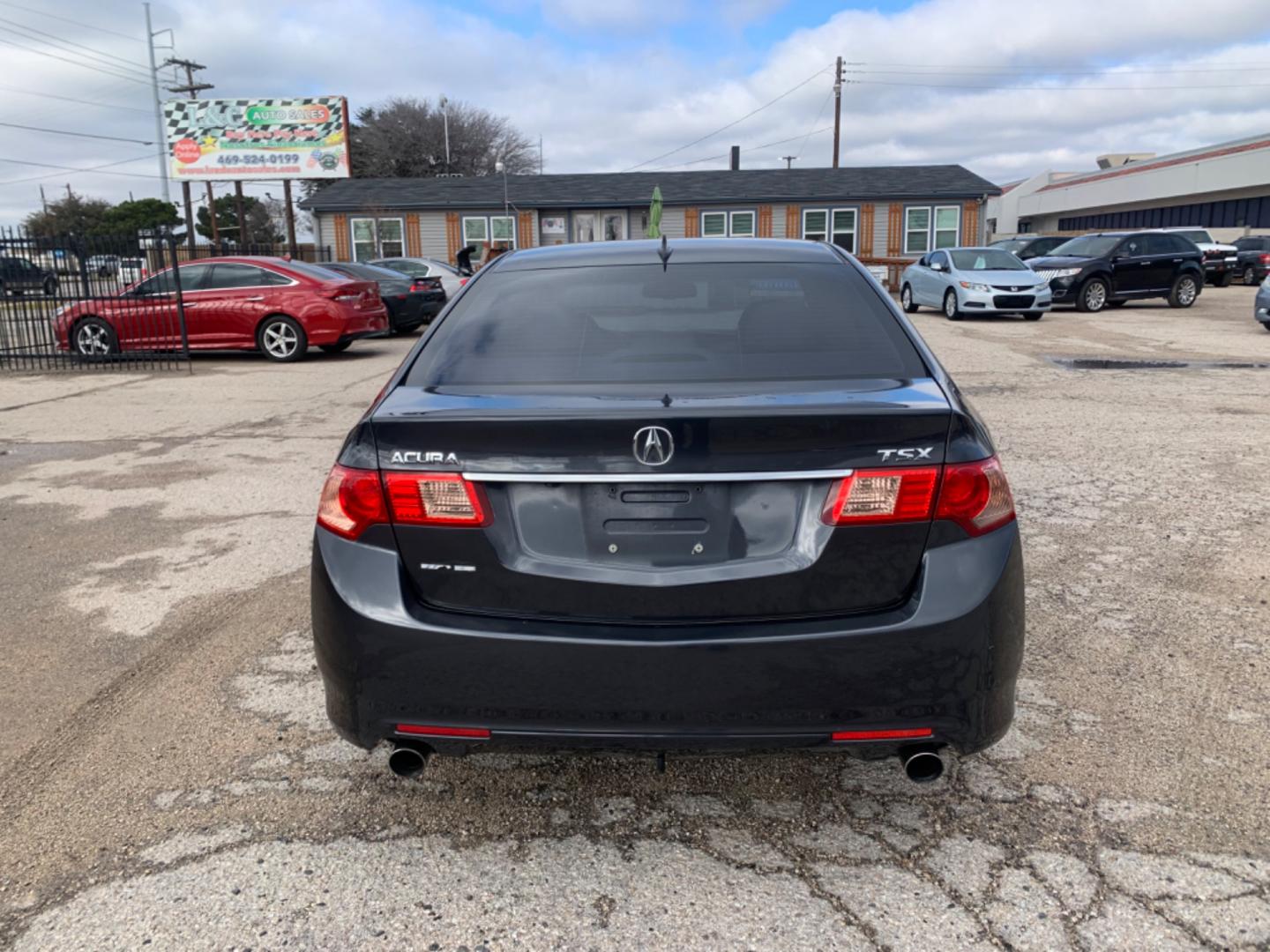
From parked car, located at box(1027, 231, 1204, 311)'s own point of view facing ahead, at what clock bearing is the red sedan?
The red sedan is roughly at 12 o'clock from the parked car.

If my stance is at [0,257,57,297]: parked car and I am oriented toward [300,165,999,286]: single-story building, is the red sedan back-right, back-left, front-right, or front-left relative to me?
front-right

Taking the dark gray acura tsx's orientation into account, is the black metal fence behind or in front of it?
in front

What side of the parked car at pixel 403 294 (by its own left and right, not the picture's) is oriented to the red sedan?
left

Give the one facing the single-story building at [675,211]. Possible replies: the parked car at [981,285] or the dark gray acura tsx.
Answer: the dark gray acura tsx

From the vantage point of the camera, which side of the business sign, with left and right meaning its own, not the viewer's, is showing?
front

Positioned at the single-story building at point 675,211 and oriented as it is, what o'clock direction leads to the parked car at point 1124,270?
The parked car is roughly at 11 o'clock from the single-story building.

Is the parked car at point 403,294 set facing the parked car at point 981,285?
no

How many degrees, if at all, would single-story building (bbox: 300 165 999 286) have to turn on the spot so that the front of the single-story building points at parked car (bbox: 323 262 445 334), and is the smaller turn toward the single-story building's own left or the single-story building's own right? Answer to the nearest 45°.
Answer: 0° — it already faces it

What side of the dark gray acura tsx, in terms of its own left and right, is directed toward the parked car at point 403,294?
front

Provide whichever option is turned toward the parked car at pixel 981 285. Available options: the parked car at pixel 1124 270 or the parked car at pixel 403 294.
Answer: the parked car at pixel 1124 270

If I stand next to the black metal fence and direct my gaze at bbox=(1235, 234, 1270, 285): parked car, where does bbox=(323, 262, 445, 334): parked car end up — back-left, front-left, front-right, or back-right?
front-left

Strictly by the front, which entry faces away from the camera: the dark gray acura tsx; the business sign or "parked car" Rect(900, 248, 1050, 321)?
the dark gray acura tsx

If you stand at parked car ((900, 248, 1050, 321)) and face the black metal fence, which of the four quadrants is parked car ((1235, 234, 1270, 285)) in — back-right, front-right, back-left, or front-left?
back-right

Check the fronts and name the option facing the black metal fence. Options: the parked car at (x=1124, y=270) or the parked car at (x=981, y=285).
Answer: the parked car at (x=1124, y=270)

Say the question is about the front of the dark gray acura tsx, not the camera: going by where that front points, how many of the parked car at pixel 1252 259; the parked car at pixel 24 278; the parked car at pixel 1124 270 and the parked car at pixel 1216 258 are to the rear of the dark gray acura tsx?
0

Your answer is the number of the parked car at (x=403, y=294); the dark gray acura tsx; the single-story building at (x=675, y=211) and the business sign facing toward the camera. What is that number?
2

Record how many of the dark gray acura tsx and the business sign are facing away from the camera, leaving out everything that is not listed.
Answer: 1

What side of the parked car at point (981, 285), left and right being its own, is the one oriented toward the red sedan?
right

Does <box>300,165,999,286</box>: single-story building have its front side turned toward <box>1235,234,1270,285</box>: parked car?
no

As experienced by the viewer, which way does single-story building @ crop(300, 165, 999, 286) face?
facing the viewer

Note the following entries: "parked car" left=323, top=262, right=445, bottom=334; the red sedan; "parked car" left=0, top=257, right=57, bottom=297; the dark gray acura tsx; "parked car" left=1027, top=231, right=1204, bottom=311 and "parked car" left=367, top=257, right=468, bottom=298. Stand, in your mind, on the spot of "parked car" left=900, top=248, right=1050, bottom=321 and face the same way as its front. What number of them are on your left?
1

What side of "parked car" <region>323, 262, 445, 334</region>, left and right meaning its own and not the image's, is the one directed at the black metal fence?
left
